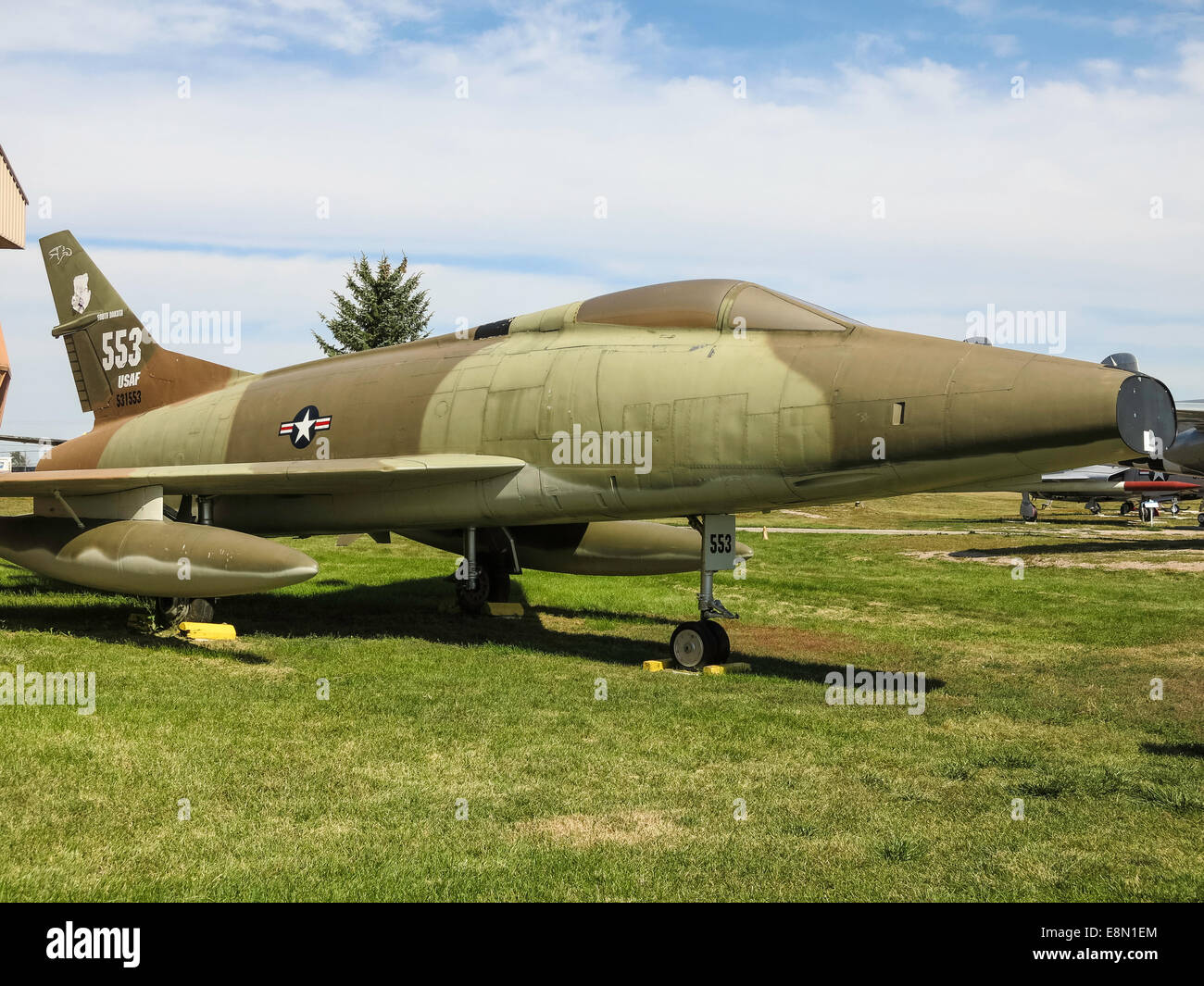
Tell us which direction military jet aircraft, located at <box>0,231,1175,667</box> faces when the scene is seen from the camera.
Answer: facing the viewer and to the right of the viewer
